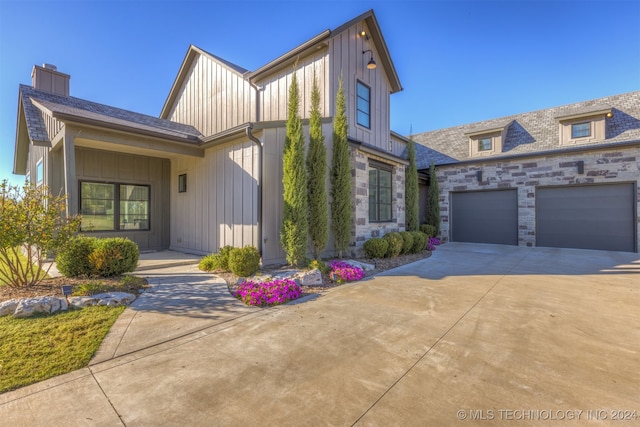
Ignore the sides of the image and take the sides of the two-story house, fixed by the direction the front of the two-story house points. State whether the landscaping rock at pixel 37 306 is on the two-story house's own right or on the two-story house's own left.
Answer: on the two-story house's own right

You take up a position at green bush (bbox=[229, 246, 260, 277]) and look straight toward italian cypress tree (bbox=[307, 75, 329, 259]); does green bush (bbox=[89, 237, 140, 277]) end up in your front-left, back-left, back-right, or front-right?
back-left
